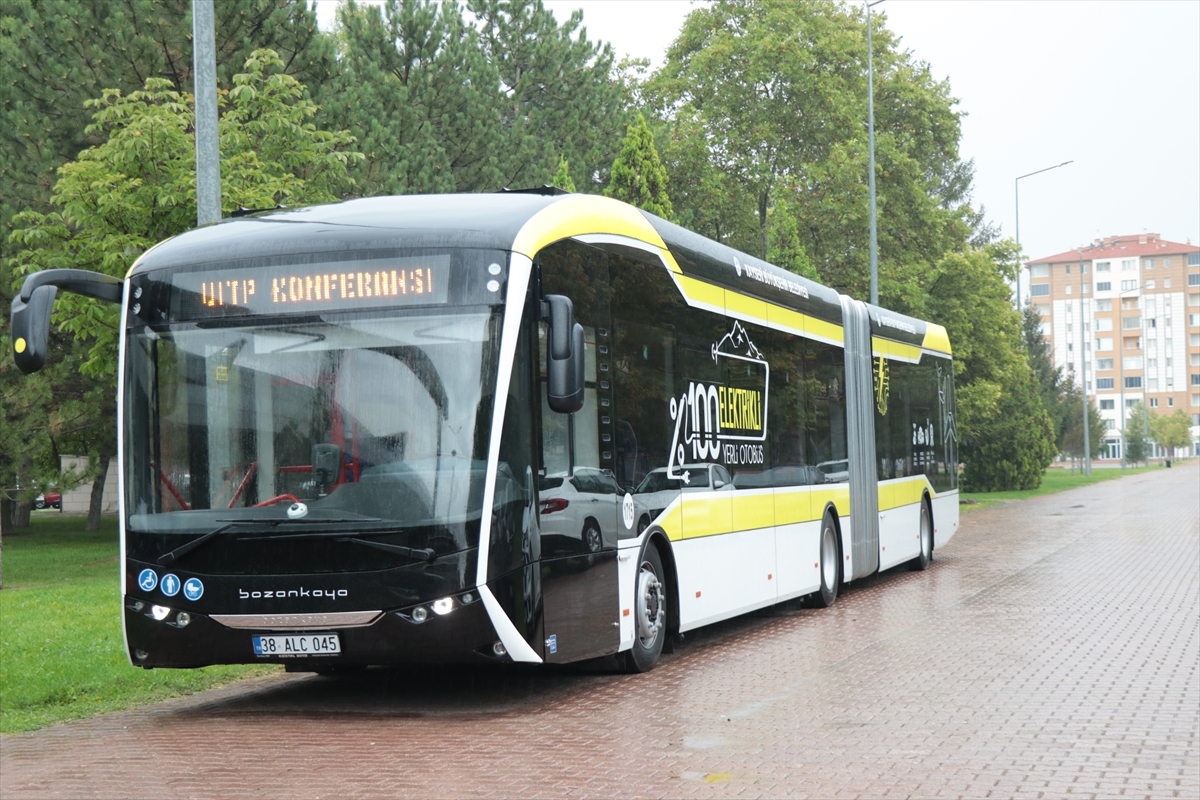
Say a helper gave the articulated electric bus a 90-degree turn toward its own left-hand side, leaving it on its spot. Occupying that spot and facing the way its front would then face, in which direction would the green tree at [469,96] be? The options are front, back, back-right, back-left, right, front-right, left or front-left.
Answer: back-left

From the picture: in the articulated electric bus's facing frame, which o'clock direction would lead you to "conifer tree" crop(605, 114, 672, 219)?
The conifer tree is roughly at 5 o'clock from the articulated electric bus.

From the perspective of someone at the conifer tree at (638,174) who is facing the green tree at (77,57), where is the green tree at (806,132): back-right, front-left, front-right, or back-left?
back-right

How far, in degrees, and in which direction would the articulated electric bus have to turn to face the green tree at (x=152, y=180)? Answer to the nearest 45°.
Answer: approximately 135° to its right

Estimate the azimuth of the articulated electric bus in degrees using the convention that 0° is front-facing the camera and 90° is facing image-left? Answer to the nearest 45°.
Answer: approximately 45°

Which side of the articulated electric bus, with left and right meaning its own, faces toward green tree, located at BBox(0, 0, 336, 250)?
right
